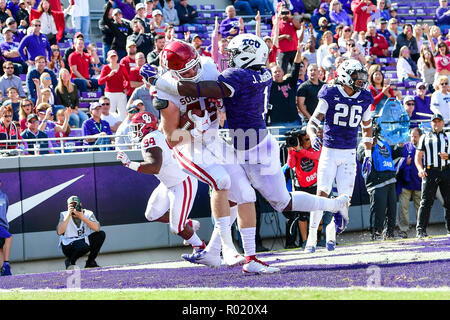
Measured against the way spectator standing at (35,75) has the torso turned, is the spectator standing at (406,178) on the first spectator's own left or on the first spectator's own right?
on the first spectator's own left

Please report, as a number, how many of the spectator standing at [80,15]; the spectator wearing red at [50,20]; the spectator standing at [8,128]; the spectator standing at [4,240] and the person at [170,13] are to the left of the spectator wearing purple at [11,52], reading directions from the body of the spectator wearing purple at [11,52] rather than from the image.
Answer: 3

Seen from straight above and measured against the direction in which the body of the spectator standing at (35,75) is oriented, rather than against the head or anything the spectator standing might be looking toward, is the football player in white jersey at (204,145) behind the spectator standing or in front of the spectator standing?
in front

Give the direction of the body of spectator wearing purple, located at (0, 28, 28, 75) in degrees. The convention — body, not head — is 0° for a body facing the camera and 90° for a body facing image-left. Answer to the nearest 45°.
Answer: approximately 315°

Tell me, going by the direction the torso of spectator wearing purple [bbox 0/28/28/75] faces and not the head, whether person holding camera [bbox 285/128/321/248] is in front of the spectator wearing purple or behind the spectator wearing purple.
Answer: in front

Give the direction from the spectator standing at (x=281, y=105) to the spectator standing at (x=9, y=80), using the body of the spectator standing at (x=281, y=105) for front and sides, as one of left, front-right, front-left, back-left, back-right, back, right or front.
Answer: right

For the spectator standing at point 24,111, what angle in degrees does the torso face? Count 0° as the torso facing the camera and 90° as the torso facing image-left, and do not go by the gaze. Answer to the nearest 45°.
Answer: approximately 315°
